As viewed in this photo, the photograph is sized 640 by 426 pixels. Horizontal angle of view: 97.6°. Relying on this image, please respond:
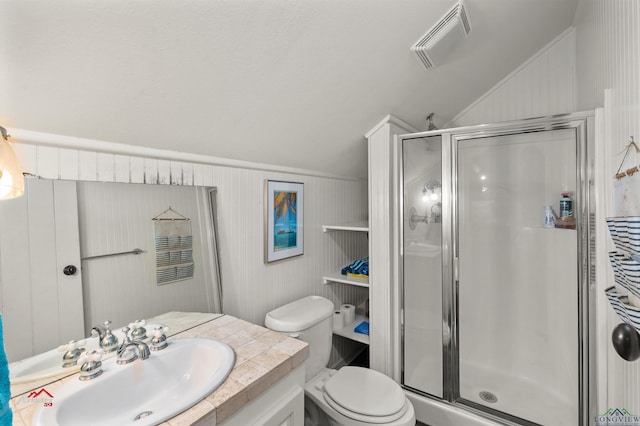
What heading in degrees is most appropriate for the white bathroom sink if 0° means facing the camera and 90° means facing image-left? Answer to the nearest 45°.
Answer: approximately 315°

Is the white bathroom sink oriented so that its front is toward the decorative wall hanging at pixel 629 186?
yes

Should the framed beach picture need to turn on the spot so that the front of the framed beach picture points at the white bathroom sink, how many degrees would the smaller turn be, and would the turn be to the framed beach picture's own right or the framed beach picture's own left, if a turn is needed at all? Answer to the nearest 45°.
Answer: approximately 90° to the framed beach picture's own right

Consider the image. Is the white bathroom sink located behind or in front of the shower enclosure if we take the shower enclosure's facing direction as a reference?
in front

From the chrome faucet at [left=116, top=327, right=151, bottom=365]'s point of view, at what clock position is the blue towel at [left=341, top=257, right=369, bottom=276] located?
The blue towel is roughly at 10 o'clock from the chrome faucet.

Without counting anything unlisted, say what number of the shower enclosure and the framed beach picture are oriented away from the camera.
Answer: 0

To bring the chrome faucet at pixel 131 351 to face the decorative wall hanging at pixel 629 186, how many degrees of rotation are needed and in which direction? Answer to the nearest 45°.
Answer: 0° — it already faces it

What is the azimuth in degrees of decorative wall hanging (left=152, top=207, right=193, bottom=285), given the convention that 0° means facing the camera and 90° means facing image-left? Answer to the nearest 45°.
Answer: approximately 315°

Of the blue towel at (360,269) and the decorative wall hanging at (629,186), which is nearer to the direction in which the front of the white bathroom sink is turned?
the decorative wall hanging
